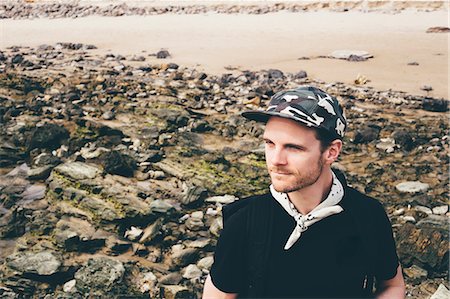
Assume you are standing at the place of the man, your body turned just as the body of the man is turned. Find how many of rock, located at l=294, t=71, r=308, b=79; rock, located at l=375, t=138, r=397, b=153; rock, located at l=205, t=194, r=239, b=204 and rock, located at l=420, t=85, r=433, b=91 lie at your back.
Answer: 4

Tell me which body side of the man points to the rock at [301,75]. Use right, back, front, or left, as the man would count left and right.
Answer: back

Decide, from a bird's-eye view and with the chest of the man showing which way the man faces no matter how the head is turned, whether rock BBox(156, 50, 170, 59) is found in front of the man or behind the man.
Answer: behind

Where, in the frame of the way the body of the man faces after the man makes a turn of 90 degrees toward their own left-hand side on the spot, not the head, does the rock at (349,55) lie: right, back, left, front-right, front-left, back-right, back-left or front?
left

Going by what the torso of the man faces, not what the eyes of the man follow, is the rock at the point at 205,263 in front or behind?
behind

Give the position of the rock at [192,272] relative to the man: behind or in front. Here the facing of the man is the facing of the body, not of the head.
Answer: behind

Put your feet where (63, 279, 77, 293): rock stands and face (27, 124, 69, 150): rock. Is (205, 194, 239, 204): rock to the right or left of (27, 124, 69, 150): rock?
right

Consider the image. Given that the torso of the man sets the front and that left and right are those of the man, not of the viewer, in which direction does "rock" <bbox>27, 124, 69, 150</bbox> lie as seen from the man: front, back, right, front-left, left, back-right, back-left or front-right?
back-right

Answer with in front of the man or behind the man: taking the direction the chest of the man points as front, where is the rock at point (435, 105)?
behind

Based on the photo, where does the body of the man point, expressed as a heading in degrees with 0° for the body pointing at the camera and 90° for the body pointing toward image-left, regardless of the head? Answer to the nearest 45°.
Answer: approximately 0°
